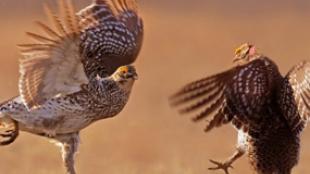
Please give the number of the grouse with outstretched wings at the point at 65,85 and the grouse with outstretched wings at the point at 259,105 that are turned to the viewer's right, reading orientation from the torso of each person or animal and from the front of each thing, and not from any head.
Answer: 1

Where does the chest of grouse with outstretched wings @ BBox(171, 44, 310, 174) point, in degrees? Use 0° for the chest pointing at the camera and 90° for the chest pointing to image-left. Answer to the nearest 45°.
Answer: approximately 135°

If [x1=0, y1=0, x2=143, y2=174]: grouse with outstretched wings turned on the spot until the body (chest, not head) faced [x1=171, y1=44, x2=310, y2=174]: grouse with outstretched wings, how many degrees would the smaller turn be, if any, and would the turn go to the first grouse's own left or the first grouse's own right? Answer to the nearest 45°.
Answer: approximately 45° to the first grouse's own right

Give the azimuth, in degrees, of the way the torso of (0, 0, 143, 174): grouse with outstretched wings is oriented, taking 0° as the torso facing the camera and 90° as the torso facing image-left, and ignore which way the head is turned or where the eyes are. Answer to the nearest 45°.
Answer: approximately 270°
